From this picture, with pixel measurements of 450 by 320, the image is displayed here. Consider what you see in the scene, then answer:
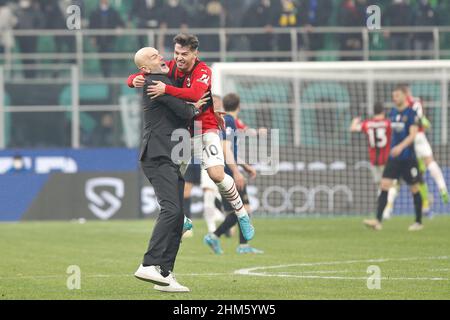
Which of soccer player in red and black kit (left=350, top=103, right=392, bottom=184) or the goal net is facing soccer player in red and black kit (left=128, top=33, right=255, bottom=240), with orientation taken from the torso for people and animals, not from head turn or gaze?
the goal net

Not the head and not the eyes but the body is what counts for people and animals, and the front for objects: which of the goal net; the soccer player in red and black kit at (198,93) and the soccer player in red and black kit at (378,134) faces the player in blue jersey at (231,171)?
the goal net

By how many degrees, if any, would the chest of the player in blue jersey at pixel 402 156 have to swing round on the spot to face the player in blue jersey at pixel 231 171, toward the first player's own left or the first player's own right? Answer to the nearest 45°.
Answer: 0° — they already face them

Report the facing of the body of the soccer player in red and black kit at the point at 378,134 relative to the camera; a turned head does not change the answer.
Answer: away from the camera

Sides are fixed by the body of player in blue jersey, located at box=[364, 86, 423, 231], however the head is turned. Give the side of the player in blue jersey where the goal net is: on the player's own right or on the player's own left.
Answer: on the player's own right

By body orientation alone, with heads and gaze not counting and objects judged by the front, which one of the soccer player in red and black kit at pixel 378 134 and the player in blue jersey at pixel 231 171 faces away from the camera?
the soccer player in red and black kit

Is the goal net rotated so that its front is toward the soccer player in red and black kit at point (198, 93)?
yes

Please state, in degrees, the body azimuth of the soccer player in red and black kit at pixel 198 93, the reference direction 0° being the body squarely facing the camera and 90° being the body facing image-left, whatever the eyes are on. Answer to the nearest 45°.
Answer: approximately 45°

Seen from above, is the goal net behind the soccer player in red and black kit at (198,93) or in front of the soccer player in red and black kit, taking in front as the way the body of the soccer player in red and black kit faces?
behind

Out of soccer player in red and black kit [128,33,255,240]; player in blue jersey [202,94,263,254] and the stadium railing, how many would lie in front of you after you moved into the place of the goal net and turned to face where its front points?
2

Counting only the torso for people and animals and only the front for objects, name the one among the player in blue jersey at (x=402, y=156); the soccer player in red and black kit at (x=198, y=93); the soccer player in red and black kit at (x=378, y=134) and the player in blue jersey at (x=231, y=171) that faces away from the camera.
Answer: the soccer player in red and black kit at (x=378, y=134)
